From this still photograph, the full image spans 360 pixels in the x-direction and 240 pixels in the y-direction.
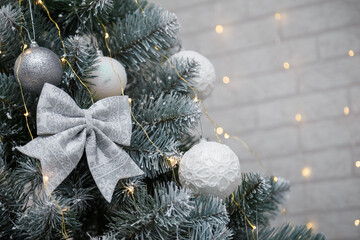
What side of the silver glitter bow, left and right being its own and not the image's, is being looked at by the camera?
front

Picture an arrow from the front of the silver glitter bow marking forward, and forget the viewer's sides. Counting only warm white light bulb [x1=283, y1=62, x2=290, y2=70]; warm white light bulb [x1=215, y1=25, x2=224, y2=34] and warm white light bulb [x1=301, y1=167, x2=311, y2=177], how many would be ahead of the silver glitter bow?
0

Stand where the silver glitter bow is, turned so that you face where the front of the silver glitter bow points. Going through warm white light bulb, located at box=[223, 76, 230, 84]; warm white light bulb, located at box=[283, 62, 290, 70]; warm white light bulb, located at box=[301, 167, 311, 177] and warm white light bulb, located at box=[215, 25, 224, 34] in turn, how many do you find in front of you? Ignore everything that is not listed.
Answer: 0

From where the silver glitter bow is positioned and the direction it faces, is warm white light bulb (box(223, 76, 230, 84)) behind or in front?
behind

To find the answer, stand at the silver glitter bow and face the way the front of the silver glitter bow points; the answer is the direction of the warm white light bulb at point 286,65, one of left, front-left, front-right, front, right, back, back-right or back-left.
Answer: back-left

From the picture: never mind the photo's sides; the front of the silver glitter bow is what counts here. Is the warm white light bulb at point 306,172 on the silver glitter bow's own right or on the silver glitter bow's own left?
on the silver glitter bow's own left

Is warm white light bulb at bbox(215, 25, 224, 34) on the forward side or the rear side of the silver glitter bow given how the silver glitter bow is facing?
on the rear side
